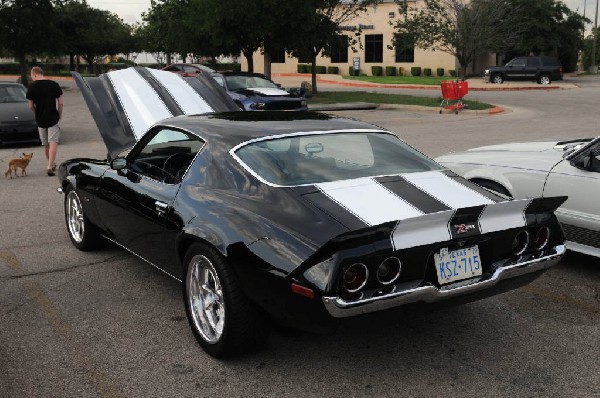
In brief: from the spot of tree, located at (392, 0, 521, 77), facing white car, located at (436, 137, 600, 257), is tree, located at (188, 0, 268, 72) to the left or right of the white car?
right

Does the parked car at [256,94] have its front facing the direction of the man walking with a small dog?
no

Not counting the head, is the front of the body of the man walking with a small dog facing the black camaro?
no

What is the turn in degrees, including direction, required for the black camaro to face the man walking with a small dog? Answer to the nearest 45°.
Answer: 0° — it already faces them

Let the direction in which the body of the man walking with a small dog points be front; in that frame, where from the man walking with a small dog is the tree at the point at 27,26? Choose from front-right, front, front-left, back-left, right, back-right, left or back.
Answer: front

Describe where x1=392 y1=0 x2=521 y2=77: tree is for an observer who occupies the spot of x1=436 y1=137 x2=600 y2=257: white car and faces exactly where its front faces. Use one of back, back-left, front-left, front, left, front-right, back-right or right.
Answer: front-right

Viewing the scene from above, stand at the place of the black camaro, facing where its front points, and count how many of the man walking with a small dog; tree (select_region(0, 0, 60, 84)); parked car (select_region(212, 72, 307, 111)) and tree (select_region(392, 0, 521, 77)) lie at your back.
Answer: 0

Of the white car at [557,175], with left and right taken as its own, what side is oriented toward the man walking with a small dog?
front

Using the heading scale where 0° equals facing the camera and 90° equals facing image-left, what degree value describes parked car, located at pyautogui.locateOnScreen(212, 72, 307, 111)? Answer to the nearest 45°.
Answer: approximately 315°

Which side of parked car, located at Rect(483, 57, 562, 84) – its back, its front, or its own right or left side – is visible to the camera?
left

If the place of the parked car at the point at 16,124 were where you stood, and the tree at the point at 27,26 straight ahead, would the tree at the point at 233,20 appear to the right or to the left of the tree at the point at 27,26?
right

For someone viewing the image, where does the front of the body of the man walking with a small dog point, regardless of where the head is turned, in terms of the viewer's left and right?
facing away from the viewer

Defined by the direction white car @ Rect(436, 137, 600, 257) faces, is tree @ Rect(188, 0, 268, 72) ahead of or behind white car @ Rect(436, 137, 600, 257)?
ahead

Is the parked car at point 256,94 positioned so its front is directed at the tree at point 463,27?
no

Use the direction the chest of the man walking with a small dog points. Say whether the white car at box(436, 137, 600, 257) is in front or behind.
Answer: behind

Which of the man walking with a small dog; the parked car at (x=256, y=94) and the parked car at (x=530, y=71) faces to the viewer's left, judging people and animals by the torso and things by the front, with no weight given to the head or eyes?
the parked car at (x=530, y=71)
